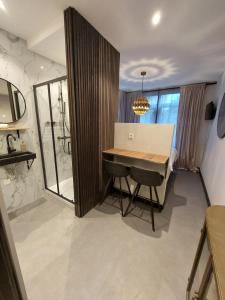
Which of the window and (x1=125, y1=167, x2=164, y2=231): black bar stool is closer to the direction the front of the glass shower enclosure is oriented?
the black bar stool

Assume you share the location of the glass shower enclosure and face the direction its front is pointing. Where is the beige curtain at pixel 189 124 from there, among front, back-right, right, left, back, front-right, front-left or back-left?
back-left

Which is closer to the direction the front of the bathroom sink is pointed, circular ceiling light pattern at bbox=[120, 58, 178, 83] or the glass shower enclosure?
the circular ceiling light pattern

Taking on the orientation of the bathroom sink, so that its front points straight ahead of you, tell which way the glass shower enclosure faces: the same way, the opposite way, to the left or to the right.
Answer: to the right

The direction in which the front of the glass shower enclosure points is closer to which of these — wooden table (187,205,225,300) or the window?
the wooden table

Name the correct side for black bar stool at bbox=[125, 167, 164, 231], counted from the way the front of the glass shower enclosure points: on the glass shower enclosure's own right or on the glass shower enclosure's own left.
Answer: on the glass shower enclosure's own left

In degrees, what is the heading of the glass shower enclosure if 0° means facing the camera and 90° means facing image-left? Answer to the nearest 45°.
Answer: approximately 45°
